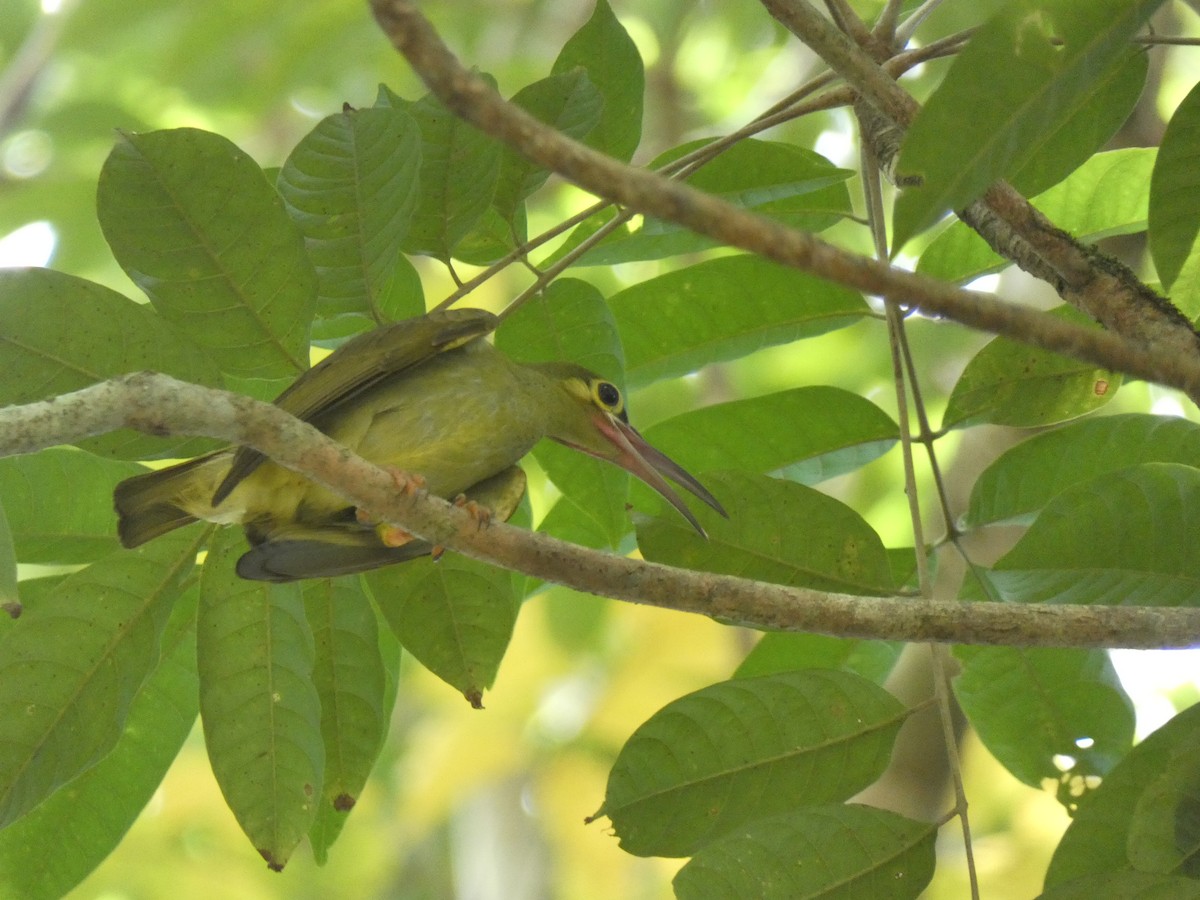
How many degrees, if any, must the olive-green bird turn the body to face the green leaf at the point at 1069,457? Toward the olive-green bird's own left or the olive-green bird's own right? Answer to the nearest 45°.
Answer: approximately 45° to the olive-green bird's own right

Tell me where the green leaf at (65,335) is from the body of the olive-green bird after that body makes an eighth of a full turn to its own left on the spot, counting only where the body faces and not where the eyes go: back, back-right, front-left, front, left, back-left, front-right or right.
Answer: back

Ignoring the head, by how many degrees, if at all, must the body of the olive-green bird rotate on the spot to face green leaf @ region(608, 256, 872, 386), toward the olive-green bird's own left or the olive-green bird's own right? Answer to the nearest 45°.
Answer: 0° — it already faces it

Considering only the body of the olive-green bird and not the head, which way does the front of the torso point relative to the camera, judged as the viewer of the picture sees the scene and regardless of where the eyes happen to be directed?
to the viewer's right

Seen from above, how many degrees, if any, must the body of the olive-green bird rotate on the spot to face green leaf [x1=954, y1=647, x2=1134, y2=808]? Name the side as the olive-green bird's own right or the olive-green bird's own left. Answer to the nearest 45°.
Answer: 0° — it already faces it
